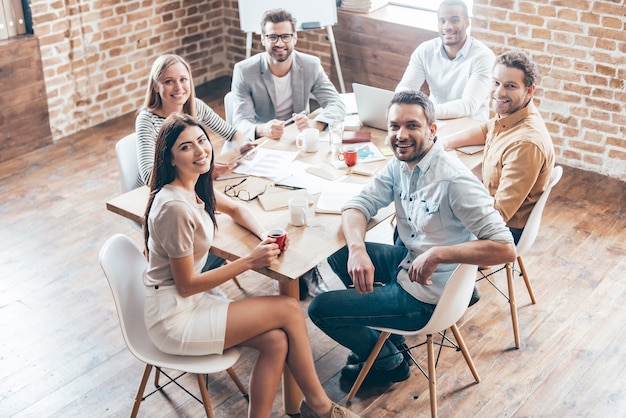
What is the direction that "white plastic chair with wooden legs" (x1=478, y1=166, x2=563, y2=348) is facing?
to the viewer's left

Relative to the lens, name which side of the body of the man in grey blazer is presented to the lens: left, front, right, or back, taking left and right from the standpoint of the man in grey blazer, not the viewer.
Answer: front

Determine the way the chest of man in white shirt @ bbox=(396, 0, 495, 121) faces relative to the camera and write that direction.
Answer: toward the camera

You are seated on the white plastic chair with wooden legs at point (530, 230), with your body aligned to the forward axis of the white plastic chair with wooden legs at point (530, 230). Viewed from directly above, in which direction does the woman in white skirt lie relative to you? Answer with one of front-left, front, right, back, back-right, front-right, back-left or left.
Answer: front-left

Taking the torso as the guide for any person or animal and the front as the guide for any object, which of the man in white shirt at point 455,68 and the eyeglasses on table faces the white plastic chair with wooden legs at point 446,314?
the man in white shirt

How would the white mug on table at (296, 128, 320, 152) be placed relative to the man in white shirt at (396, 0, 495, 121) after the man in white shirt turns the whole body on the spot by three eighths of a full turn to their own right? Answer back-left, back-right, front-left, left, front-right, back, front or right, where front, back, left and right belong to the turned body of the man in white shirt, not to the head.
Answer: left
